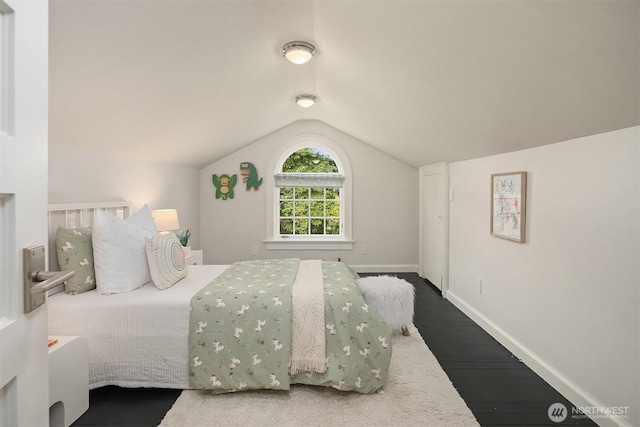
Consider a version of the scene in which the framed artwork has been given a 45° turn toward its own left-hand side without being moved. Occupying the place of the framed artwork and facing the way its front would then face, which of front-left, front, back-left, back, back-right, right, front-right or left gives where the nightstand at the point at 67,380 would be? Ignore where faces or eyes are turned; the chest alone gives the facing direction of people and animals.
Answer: front-right

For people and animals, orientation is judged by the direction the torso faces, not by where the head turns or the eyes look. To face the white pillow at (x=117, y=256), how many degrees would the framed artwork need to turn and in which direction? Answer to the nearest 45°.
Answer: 0° — it already faces it

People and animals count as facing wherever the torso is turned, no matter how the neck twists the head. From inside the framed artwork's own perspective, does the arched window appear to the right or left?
on its right

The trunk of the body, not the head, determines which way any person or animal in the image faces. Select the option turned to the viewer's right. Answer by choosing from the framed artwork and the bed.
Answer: the bed

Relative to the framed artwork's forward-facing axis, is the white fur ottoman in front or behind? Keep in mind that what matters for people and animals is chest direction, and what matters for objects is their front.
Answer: in front

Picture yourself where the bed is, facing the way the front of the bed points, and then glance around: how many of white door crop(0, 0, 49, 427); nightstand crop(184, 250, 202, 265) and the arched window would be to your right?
1

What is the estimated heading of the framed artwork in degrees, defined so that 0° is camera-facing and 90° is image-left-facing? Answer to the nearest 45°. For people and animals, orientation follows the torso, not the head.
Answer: approximately 45°

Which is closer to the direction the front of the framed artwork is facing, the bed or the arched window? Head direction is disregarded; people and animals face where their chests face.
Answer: the bed

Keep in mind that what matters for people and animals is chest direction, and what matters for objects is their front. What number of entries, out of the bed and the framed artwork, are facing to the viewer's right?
1

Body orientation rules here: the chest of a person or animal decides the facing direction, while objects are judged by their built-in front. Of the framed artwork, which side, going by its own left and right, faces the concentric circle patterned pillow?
front

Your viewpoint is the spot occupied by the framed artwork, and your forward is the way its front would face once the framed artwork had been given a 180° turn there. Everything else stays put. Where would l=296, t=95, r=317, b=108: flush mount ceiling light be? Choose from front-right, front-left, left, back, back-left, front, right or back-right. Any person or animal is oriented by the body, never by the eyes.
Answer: back-left

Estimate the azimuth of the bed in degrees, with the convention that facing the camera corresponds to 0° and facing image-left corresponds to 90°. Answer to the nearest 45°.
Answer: approximately 270°

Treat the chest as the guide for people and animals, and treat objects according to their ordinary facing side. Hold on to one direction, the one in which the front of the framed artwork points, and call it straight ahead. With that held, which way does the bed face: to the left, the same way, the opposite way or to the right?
the opposite way

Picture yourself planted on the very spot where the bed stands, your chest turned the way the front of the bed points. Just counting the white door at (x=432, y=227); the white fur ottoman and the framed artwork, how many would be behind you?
0

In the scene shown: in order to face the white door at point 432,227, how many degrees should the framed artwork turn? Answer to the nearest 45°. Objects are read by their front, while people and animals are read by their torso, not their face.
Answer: approximately 90° to its right

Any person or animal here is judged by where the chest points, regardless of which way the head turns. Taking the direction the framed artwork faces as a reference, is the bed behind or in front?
in front

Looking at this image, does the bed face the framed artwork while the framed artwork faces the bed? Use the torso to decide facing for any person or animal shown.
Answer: yes
